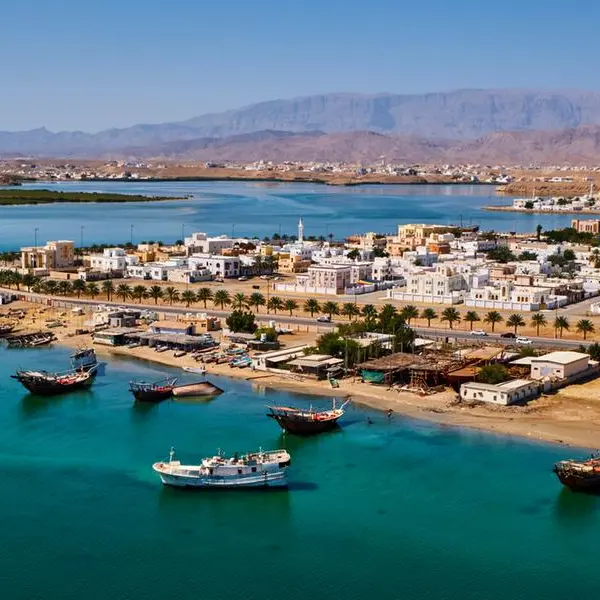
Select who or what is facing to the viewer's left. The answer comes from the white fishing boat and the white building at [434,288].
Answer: the white fishing boat

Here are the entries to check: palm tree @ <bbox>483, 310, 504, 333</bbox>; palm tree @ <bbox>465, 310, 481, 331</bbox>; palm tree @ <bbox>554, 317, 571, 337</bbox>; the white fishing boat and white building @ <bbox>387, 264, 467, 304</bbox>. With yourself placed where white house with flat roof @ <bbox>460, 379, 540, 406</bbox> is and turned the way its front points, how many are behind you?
4

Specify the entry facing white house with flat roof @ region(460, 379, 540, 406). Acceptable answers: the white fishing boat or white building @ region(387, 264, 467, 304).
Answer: the white building

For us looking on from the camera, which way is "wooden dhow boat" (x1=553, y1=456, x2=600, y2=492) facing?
facing to the left of the viewer

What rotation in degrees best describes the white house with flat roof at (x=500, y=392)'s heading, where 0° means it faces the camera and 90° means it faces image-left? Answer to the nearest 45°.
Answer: approximately 0°

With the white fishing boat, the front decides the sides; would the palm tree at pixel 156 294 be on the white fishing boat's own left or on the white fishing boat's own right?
on the white fishing boat's own right

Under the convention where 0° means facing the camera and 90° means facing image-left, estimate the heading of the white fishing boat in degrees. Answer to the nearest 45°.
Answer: approximately 90°

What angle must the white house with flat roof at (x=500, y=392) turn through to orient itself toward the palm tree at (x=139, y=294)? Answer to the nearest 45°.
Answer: approximately 135° to its right

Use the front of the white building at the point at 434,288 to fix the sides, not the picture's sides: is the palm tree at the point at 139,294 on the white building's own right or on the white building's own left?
on the white building's own right

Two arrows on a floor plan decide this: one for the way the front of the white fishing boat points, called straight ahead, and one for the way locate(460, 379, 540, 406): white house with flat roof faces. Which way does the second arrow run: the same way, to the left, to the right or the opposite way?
to the left
